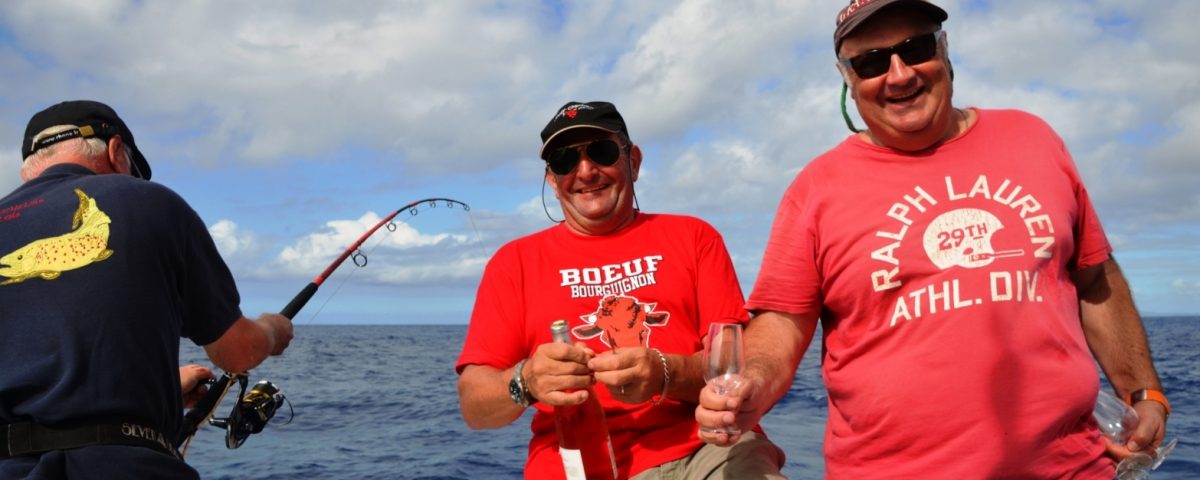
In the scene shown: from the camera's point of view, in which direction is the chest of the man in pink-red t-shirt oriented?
toward the camera

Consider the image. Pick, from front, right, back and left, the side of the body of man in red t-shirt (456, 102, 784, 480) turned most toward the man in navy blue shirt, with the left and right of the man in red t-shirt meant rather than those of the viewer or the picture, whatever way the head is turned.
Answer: right

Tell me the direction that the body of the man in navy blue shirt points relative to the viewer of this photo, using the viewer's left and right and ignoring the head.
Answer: facing away from the viewer and to the right of the viewer

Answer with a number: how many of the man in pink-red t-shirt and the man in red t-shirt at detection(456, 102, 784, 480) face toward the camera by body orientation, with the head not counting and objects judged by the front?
2

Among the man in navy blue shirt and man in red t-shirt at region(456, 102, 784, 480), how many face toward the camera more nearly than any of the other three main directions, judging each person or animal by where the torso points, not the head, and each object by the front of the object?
1

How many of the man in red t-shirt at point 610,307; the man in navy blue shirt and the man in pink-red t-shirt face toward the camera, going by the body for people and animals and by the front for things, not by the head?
2

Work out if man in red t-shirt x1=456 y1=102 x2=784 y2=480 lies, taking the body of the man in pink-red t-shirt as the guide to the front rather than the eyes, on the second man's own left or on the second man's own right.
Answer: on the second man's own right

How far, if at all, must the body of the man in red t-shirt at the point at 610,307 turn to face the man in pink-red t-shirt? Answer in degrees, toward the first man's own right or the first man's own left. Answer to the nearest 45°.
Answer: approximately 45° to the first man's own left

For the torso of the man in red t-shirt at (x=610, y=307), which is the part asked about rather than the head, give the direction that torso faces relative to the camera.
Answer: toward the camera

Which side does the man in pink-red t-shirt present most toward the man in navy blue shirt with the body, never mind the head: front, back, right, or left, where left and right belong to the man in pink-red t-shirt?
right

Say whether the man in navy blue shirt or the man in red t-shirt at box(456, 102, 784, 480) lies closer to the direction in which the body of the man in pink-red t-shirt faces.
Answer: the man in navy blue shirt
